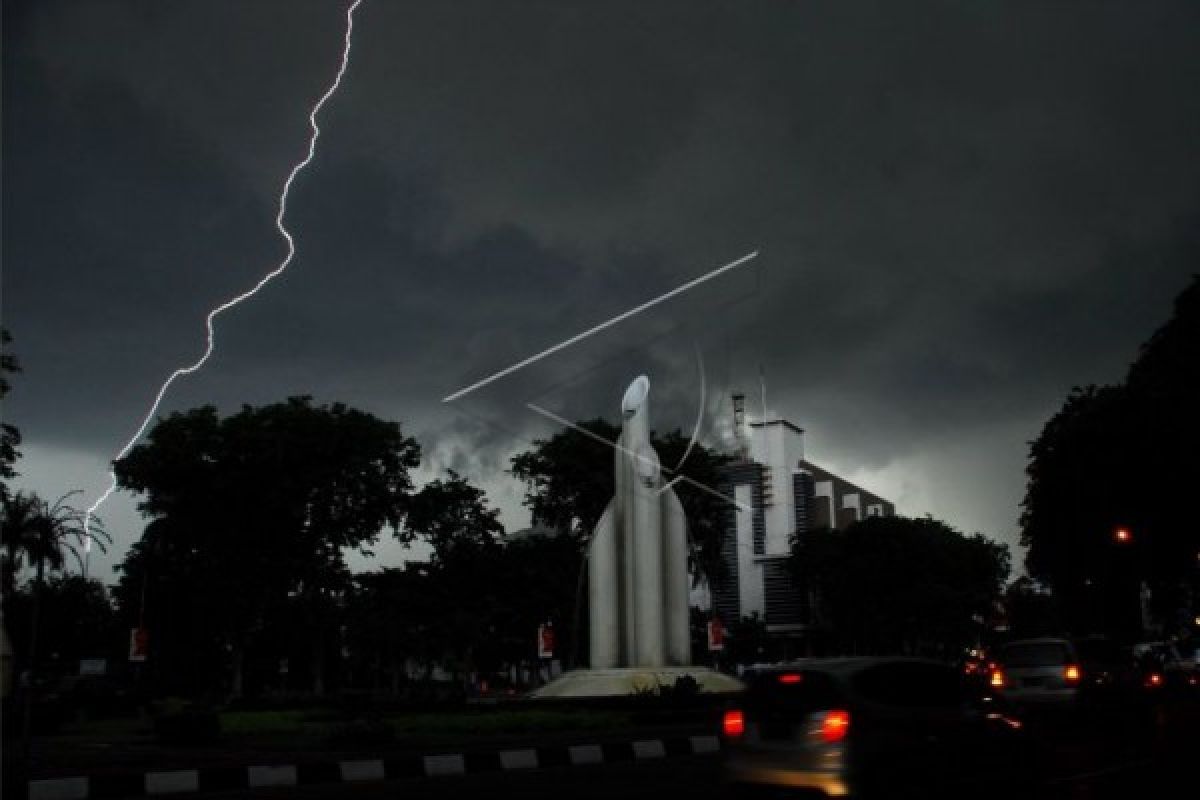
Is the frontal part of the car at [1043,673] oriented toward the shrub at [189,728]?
no

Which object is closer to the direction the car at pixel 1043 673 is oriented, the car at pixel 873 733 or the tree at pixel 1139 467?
the tree

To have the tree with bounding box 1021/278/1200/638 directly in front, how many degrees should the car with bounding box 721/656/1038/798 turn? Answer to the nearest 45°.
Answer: approximately 45° to its left

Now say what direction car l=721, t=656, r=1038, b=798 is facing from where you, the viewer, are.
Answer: facing away from the viewer and to the right of the viewer

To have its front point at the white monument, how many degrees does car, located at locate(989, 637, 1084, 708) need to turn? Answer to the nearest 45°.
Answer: approximately 45° to its left

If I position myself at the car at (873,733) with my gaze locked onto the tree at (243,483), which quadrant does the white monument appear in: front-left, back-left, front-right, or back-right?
front-right

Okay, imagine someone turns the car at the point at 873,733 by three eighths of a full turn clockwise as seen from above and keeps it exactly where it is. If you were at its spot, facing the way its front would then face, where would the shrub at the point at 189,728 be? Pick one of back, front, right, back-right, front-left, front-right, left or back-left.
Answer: back-right

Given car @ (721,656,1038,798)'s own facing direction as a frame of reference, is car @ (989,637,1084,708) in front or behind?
in front

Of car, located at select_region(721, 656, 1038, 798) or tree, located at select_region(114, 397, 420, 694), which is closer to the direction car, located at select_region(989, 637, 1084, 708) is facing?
the tree

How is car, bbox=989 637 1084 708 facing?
away from the camera

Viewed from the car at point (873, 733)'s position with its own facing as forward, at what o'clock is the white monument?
The white monument is roughly at 10 o'clock from the car.

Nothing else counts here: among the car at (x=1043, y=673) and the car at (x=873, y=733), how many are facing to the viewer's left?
0

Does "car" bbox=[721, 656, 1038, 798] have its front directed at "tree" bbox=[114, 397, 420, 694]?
no

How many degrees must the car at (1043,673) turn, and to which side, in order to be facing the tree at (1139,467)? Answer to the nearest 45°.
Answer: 0° — it already faces it

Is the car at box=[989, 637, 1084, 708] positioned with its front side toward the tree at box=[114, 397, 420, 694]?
no
